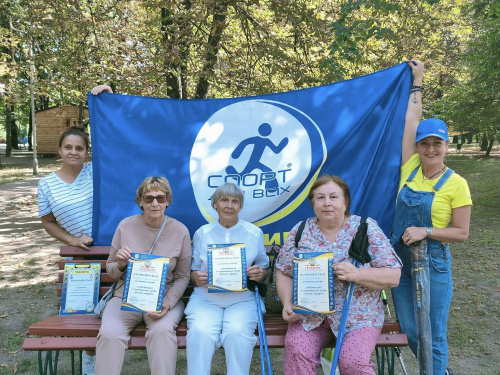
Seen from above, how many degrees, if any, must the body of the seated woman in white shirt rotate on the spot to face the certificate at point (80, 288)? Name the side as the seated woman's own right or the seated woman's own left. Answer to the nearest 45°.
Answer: approximately 90° to the seated woman's own right

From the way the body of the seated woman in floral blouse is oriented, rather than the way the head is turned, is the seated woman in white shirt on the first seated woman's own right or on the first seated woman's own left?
on the first seated woman's own right

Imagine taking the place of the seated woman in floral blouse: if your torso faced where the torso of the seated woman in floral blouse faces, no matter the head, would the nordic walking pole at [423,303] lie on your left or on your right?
on your left

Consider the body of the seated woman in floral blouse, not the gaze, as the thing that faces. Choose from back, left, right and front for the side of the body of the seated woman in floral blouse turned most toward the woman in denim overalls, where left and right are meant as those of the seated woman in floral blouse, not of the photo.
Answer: left

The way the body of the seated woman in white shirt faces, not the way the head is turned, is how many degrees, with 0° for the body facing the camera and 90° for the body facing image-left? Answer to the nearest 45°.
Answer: approximately 0°

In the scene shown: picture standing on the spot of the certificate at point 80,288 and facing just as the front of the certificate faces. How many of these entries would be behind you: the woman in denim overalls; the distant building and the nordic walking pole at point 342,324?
1
